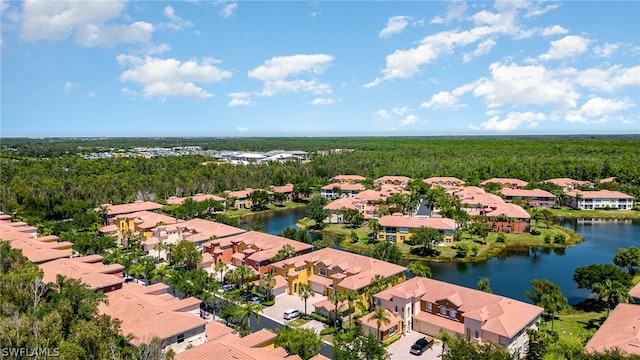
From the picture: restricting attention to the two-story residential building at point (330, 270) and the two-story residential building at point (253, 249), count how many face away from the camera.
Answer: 0

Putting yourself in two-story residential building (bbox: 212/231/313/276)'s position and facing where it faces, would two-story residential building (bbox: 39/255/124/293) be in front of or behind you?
in front

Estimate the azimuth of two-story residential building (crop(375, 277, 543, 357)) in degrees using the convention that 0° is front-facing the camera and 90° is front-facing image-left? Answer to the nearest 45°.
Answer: approximately 45°

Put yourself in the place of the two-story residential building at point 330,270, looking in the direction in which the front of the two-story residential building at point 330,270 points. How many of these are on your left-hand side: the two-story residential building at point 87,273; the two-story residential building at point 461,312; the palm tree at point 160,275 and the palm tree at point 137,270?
1

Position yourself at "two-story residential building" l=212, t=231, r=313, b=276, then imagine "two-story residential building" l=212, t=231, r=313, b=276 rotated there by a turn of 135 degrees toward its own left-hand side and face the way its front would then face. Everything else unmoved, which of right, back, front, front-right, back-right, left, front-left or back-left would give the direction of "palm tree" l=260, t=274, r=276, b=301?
right

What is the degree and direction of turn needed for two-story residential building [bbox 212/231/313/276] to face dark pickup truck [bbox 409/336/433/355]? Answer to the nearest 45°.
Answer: approximately 90° to its left

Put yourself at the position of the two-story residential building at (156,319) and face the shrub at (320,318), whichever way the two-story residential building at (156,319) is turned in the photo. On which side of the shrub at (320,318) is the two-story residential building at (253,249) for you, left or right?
left

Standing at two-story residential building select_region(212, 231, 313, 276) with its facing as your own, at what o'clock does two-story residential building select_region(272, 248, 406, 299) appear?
two-story residential building select_region(272, 248, 406, 299) is roughly at 9 o'clock from two-story residential building select_region(212, 231, 313, 276).

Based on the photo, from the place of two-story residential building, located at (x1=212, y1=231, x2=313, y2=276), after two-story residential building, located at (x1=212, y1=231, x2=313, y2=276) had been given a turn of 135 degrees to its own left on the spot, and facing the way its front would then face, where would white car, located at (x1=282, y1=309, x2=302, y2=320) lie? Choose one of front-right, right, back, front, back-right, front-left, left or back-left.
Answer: right

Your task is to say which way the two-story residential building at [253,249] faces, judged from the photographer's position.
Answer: facing the viewer and to the left of the viewer

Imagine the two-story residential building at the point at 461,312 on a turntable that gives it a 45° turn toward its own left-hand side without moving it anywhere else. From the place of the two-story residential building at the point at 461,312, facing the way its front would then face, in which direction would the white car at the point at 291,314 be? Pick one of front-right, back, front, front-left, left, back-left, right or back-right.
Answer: right

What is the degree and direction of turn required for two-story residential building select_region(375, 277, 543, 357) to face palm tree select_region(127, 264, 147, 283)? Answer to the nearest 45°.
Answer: approximately 45° to its right
